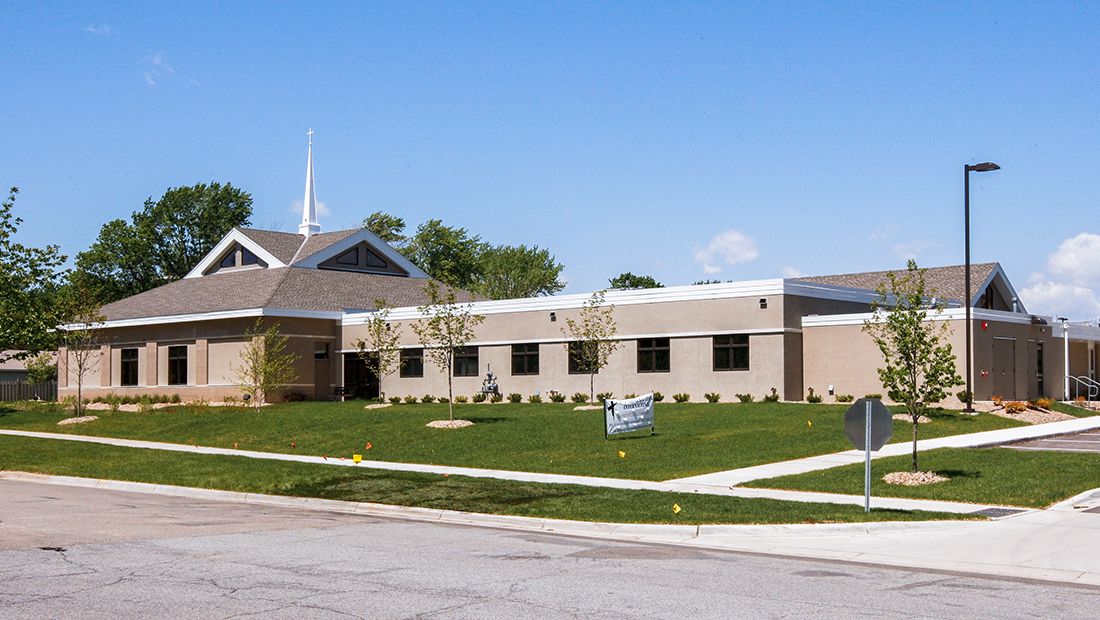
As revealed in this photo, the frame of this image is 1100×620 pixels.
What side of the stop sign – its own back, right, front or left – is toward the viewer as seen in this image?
back

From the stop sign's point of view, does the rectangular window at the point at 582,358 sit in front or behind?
in front

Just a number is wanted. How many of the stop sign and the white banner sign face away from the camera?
1

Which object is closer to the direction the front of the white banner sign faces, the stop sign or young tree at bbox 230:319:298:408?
the stop sign

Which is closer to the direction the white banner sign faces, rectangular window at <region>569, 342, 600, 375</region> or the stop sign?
the stop sign

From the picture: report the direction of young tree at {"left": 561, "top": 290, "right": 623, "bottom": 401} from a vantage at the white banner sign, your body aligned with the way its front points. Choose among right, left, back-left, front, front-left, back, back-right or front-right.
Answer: back

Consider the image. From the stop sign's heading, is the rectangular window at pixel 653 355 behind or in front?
in front

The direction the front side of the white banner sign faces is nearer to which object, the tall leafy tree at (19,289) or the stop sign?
the stop sign

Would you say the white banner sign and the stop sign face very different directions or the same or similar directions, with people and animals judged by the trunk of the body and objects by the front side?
very different directions

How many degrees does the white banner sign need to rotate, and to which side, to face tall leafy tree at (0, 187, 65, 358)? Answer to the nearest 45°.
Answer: approximately 135° to its right
